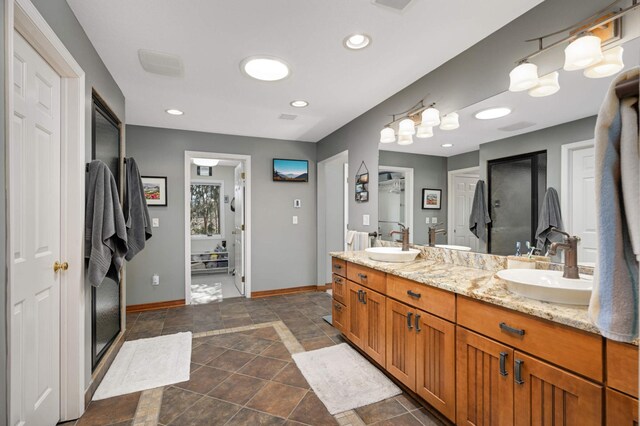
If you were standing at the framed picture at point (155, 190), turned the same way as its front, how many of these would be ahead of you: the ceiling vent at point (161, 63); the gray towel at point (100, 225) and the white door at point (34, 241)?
3

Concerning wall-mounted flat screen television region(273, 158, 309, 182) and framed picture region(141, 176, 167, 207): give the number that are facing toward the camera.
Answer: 2

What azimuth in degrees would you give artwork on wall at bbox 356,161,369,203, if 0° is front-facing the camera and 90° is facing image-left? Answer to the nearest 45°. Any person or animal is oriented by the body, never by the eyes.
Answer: approximately 45°

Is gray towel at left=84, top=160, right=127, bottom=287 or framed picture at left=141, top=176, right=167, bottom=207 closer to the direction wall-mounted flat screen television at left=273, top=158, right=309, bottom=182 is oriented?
the gray towel

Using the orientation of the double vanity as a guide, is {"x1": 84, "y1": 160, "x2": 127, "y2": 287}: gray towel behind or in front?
in front

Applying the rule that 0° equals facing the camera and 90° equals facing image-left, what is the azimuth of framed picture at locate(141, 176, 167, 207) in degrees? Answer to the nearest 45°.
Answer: approximately 0°

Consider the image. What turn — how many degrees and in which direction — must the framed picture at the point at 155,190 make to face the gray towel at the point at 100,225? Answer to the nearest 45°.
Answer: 0° — it already faces it

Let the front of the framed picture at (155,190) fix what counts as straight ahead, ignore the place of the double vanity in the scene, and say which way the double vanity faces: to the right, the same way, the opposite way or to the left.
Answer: to the right

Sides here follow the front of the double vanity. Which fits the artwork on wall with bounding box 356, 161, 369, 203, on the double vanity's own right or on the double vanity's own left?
on the double vanity's own right

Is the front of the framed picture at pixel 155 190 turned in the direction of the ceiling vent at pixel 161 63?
yes

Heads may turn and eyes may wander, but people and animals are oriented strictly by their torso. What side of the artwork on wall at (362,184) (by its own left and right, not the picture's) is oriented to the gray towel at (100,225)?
front

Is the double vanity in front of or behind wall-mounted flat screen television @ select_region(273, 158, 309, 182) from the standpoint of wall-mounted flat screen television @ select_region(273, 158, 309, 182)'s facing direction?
in front

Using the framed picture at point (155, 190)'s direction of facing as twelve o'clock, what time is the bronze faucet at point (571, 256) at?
The bronze faucet is roughly at 11 o'clock from the framed picture.
